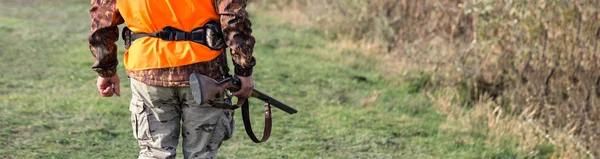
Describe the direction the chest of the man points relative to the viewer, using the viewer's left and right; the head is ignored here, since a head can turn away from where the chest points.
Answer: facing away from the viewer
